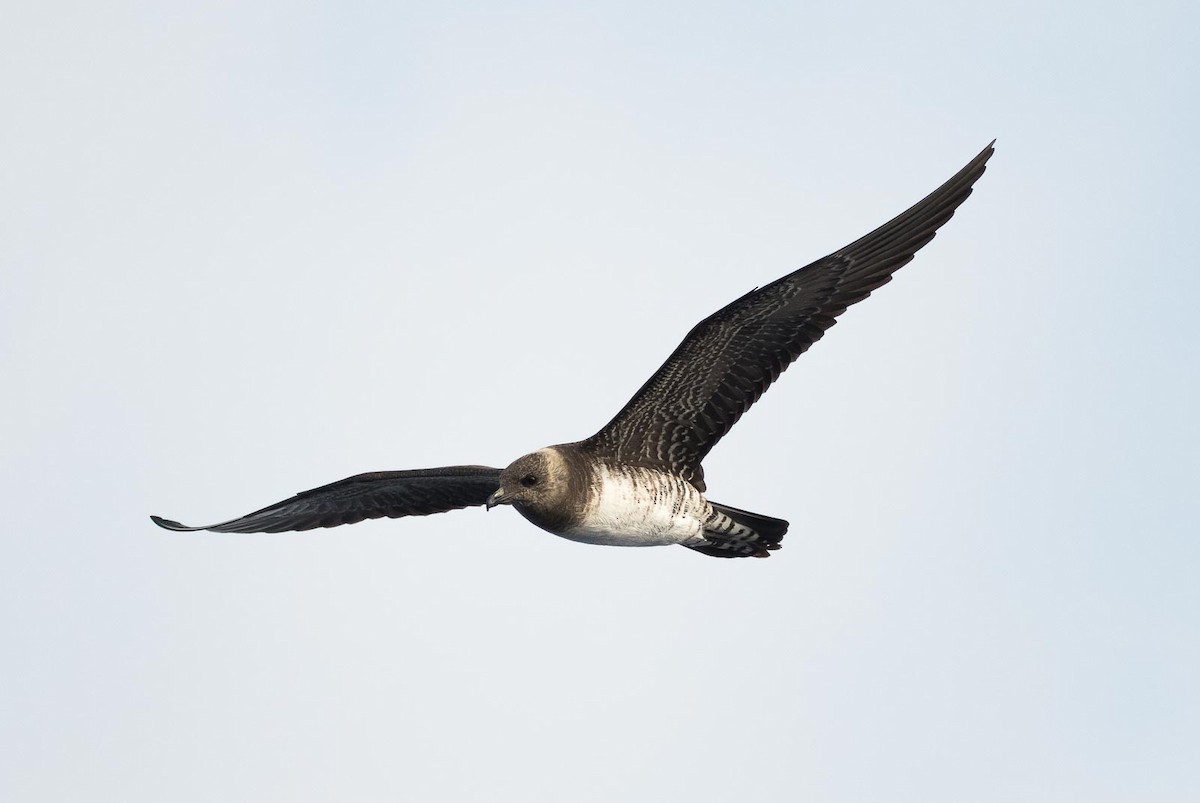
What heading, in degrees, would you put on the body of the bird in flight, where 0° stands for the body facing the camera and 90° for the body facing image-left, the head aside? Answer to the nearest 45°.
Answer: approximately 45°
